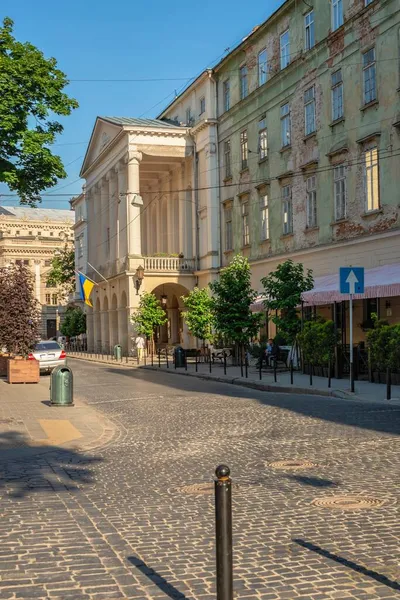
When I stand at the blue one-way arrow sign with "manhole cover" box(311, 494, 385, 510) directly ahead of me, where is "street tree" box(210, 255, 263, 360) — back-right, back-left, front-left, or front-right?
back-right

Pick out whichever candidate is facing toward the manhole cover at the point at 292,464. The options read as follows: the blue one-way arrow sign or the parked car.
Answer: the blue one-way arrow sign

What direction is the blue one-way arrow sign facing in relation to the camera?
toward the camera

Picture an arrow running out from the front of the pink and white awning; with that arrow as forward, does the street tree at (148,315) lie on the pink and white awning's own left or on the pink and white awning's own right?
on the pink and white awning's own right

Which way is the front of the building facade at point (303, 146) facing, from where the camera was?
facing the viewer and to the left of the viewer

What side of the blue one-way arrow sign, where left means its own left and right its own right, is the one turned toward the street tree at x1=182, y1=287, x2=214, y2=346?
back
